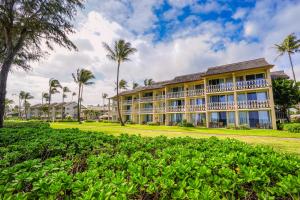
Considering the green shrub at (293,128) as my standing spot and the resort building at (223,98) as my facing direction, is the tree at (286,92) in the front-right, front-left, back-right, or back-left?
front-right

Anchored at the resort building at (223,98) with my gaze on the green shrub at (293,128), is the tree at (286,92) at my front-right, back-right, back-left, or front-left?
front-left

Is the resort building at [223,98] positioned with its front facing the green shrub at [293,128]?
no

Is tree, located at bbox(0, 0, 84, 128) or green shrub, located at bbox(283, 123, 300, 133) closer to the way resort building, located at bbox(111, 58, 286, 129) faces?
the tree

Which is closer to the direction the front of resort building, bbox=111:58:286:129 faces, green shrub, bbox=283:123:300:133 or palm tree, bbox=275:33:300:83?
the green shrub

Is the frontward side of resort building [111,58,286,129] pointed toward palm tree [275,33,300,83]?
no

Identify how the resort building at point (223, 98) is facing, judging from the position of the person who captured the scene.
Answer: facing the viewer and to the left of the viewer

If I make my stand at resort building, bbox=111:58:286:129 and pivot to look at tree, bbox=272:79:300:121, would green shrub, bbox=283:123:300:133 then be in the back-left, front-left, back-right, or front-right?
front-right

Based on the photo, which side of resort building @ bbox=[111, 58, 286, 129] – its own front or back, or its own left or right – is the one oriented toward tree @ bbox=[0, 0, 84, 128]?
front

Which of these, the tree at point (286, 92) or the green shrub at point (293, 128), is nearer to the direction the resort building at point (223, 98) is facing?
the green shrub
